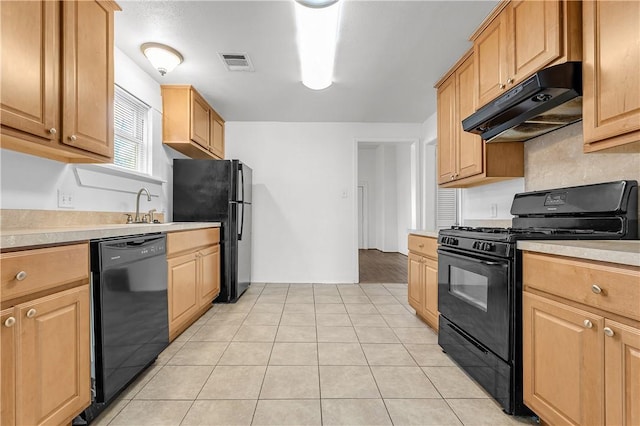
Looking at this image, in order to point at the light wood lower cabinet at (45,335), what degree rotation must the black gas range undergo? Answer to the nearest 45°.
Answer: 0° — it already faces it

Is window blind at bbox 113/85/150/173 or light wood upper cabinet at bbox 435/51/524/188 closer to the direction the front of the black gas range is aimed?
the window blind

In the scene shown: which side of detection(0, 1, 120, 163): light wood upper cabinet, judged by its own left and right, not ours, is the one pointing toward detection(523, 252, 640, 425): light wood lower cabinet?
front

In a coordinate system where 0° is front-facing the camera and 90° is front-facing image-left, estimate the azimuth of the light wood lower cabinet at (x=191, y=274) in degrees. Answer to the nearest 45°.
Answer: approximately 315°

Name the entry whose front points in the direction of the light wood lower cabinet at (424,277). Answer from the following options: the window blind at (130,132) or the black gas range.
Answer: the window blind

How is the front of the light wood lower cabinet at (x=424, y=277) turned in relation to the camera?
facing to the left of the viewer

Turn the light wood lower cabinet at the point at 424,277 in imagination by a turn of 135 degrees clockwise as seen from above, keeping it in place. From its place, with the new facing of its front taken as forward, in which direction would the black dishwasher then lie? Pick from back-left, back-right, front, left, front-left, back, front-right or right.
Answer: back

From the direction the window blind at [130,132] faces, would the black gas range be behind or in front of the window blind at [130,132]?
in front

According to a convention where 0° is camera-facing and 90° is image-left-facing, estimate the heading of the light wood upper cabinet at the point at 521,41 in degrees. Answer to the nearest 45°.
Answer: approximately 45°

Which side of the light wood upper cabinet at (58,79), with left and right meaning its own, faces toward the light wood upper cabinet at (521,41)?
front
